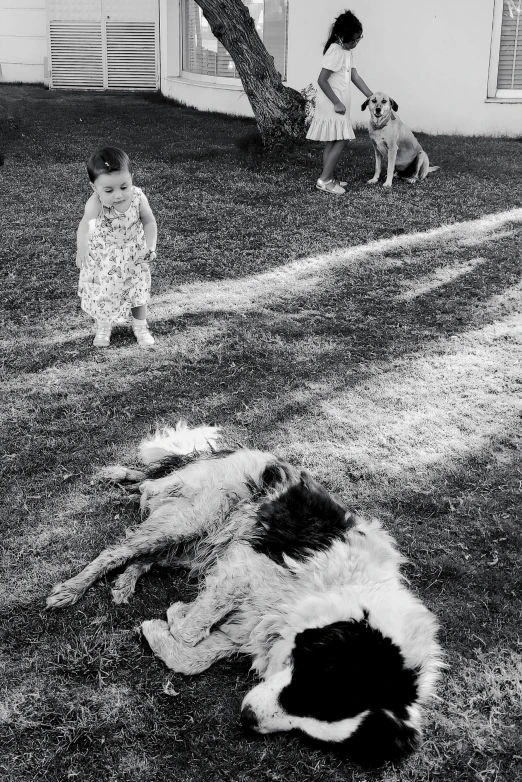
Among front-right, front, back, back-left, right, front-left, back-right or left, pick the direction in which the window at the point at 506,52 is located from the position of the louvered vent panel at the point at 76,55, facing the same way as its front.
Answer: front-left

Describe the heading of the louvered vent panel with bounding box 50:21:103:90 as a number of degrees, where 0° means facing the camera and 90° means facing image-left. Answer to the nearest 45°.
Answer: approximately 0°

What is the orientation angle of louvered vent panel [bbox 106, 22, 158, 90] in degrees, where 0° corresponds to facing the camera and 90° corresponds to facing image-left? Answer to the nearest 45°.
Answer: approximately 0°

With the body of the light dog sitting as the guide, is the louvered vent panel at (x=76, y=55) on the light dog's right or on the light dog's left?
on the light dog's right

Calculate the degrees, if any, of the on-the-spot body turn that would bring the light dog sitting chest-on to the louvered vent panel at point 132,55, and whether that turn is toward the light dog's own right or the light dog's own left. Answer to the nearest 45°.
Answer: approximately 90° to the light dog's own right

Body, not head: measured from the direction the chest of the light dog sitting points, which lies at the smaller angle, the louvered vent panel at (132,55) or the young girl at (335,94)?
the young girl

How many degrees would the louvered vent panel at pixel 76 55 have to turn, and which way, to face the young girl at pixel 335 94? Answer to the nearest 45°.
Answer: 0° — it already faces them

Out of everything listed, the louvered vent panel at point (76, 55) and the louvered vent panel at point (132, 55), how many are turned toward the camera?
2

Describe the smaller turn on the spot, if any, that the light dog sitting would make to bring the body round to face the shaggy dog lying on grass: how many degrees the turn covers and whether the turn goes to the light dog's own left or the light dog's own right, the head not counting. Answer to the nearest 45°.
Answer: approximately 45° to the light dog's own left

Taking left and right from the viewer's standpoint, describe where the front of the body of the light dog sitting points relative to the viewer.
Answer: facing the viewer and to the left of the viewer

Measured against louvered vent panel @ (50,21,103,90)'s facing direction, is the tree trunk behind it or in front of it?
in front

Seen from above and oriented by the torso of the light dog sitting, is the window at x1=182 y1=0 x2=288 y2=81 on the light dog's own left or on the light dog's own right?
on the light dog's own right

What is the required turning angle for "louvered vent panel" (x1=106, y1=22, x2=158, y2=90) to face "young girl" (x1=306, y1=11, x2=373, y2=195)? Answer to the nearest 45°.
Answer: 0° — it already faces them
